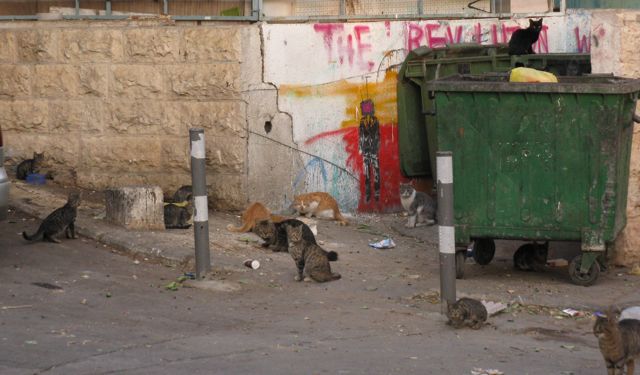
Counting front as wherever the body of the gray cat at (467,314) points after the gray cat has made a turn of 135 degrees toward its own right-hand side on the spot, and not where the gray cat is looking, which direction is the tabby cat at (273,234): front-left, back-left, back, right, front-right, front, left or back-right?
front-left

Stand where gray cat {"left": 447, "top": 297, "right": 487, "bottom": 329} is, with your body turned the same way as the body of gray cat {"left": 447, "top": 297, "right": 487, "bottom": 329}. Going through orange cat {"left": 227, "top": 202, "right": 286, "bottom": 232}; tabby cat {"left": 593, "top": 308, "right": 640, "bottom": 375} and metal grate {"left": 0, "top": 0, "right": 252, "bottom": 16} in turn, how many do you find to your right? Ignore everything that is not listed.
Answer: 2
